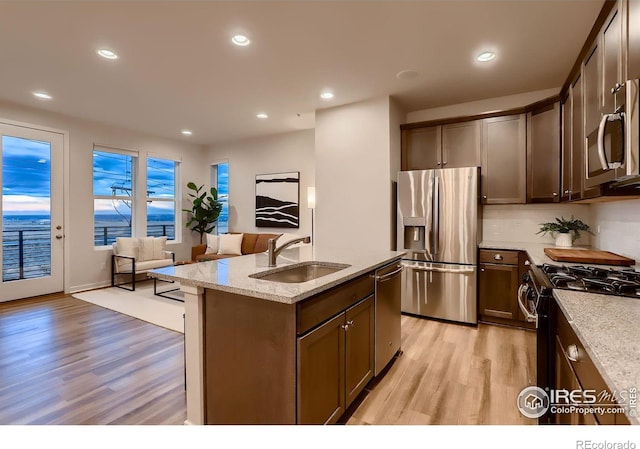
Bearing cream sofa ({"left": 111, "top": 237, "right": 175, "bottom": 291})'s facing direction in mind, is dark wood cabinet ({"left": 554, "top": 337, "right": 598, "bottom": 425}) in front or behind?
in front

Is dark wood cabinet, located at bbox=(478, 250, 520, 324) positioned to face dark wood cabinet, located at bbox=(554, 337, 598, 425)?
yes

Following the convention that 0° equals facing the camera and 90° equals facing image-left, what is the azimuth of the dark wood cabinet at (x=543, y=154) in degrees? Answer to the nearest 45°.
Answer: approximately 45°

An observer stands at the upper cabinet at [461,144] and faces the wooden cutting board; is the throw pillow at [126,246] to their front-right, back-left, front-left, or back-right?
back-right

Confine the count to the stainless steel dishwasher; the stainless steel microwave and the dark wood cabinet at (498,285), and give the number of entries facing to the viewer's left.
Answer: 1

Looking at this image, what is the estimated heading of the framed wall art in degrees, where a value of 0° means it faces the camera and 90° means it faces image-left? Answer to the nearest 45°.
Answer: approximately 45°

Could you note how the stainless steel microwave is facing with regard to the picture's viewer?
facing to the left of the viewer

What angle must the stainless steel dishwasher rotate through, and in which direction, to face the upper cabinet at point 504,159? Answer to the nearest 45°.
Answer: approximately 90° to its left

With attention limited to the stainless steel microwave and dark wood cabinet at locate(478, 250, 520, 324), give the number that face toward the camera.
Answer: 1

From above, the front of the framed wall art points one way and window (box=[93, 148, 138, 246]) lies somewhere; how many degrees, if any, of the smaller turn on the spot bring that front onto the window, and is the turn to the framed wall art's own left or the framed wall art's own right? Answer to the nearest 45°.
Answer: approximately 45° to the framed wall art's own right
